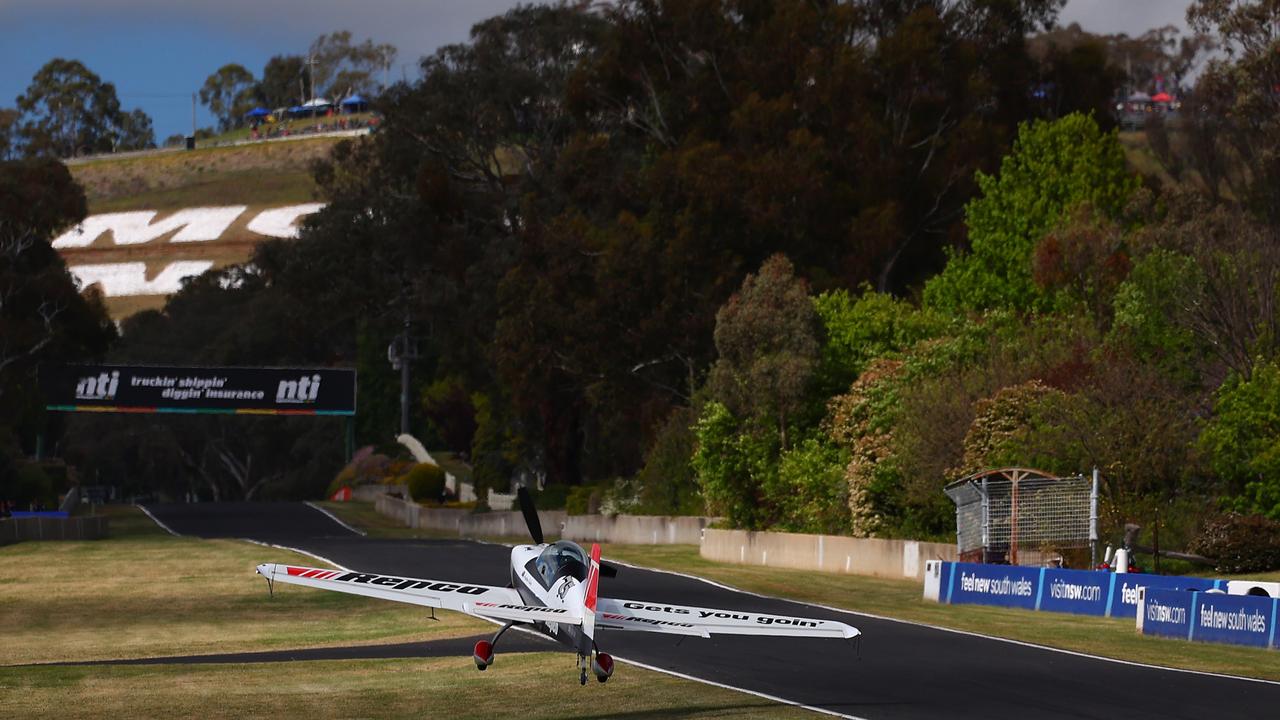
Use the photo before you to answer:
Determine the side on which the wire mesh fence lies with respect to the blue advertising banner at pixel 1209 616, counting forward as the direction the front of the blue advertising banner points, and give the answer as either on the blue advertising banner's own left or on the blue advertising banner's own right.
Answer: on the blue advertising banner's own right

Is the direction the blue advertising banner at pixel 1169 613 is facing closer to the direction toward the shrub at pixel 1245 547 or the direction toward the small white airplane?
the small white airplane

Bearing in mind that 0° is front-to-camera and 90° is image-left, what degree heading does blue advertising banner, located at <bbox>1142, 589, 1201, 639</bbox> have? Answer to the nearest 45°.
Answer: approximately 45°

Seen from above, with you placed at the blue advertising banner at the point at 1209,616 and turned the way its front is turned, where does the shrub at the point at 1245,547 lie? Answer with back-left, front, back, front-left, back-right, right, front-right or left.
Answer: back-right

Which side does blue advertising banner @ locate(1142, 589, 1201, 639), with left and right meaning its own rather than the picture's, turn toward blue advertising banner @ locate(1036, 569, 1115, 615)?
right

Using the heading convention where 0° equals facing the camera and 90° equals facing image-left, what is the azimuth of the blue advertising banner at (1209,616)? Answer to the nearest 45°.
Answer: approximately 45°
